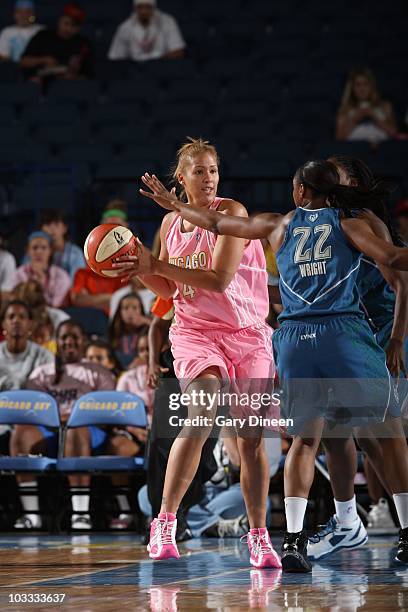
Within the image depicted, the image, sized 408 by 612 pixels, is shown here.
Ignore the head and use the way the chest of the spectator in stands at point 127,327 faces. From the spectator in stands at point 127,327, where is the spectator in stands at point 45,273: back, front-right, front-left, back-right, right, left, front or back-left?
back-right

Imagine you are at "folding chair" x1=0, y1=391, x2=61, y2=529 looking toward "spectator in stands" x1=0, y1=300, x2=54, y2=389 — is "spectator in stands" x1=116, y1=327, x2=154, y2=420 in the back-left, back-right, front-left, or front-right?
front-right

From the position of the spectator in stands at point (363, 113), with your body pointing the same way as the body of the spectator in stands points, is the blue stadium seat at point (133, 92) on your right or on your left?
on your right

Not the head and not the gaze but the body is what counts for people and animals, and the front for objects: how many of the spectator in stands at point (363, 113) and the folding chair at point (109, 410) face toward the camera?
2

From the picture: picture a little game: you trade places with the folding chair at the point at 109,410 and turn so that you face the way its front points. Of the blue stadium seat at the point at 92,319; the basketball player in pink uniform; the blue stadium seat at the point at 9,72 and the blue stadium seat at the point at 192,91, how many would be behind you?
3

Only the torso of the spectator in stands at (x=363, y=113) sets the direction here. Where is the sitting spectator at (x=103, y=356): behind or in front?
in front

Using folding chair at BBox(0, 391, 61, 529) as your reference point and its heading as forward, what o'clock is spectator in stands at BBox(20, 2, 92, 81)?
The spectator in stands is roughly at 6 o'clock from the folding chair.

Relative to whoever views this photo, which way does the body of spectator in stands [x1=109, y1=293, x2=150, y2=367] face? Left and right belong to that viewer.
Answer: facing the viewer

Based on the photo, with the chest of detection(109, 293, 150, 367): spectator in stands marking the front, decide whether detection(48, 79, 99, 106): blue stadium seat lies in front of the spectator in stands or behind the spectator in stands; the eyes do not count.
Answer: behind

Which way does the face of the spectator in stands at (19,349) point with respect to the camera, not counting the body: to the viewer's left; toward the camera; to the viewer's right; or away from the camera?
toward the camera

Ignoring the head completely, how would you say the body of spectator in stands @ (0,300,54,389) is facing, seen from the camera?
toward the camera

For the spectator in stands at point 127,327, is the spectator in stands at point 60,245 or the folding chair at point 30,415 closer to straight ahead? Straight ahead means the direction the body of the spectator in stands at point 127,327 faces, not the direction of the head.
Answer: the folding chair

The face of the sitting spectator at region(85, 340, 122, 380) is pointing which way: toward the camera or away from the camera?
toward the camera

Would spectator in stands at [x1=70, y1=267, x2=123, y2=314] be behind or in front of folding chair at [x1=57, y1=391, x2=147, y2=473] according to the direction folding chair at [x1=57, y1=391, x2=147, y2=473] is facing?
behind

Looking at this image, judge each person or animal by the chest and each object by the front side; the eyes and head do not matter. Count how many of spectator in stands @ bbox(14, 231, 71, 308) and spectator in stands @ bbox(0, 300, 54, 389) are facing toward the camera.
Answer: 2

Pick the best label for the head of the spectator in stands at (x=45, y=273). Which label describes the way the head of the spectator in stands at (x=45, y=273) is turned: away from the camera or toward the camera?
toward the camera

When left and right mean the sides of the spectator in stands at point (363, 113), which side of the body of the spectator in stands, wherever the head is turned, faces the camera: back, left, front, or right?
front

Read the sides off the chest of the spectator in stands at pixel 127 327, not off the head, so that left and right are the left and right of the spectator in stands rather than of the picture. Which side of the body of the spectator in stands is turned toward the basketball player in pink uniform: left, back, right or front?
front

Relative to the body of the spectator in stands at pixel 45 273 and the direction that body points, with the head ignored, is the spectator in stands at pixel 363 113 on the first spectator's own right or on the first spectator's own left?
on the first spectator's own left
